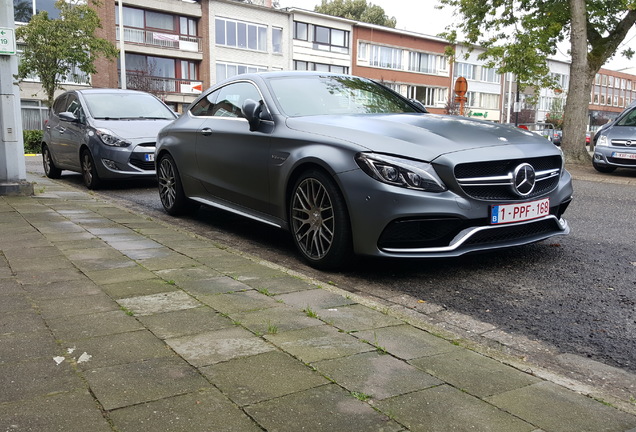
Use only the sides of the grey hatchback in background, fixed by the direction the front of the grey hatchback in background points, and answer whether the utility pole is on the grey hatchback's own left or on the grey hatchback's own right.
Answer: on the grey hatchback's own right

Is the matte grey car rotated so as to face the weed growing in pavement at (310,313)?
no

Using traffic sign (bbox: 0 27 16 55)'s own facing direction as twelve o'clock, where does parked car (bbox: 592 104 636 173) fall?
The parked car is roughly at 9 o'clock from the traffic sign.

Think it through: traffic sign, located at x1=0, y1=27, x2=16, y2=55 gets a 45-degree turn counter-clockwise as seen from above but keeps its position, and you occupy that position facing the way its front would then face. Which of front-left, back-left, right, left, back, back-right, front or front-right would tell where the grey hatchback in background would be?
left

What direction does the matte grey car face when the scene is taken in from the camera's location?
facing the viewer and to the right of the viewer

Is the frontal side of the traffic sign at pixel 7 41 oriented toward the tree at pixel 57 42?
no

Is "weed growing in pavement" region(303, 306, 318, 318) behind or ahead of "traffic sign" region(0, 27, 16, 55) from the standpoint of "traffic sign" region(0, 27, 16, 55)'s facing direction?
ahead

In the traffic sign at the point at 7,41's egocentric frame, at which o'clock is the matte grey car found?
The matte grey car is roughly at 11 o'clock from the traffic sign.

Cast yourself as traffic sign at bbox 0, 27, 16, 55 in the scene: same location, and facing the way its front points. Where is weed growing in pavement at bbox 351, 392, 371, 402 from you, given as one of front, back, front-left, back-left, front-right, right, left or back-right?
front

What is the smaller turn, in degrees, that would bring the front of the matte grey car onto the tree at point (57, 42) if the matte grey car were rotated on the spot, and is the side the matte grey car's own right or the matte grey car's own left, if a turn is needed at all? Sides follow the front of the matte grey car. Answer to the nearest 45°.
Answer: approximately 180°

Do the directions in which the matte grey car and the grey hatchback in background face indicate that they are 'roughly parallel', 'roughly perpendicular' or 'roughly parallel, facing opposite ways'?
roughly parallel

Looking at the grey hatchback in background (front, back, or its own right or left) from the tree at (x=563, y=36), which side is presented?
left

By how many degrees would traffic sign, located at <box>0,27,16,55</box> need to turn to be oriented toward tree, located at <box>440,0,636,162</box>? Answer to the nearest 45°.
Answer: approximately 90° to its left

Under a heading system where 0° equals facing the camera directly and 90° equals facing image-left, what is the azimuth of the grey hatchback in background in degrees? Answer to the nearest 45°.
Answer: approximately 315°

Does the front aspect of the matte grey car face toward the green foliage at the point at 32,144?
no

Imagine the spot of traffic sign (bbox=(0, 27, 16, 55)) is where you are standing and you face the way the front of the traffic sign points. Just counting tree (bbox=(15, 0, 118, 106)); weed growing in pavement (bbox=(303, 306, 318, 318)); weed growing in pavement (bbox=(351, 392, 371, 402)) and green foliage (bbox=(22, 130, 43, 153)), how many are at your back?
2

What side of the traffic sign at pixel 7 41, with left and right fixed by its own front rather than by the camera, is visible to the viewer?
front

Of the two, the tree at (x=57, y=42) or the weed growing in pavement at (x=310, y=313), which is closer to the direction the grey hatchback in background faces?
the weed growing in pavement

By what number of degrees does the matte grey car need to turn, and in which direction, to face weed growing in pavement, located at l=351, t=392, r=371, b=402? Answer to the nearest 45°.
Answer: approximately 45° to its right

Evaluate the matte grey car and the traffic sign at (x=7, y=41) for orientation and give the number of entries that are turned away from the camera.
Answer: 0
